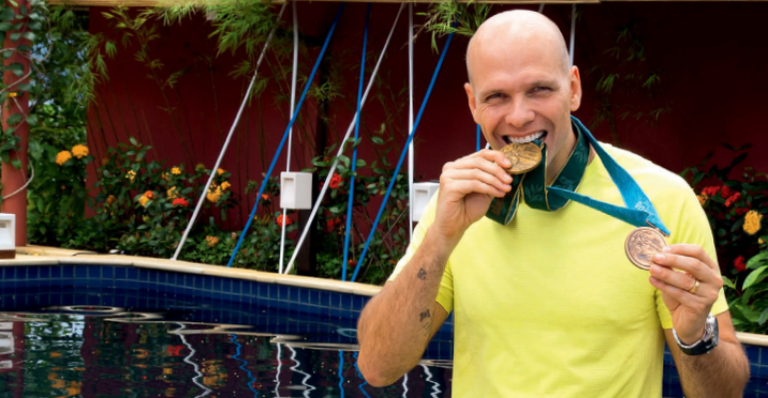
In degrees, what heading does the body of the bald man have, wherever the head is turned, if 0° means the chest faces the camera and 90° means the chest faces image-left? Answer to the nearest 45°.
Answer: approximately 0°

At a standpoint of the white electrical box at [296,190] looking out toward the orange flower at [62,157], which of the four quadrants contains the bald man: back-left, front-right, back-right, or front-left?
back-left

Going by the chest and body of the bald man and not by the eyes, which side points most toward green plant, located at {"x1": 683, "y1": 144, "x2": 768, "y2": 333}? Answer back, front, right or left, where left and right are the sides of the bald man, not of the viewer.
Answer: back

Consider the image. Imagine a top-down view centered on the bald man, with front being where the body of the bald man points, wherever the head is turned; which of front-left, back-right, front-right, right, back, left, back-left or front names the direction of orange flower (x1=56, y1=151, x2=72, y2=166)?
back-right

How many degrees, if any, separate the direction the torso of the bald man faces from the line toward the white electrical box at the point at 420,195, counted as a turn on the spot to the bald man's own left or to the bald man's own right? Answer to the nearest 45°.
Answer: approximately 180°

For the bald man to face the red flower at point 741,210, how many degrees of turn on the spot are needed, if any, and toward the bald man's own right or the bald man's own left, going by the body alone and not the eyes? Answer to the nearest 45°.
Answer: approximately 180°

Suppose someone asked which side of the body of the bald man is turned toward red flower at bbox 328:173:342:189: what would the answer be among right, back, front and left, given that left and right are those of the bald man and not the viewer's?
back

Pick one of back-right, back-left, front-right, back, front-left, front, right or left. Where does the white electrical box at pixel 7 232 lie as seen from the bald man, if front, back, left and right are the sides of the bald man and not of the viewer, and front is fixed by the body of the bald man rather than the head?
back-right
